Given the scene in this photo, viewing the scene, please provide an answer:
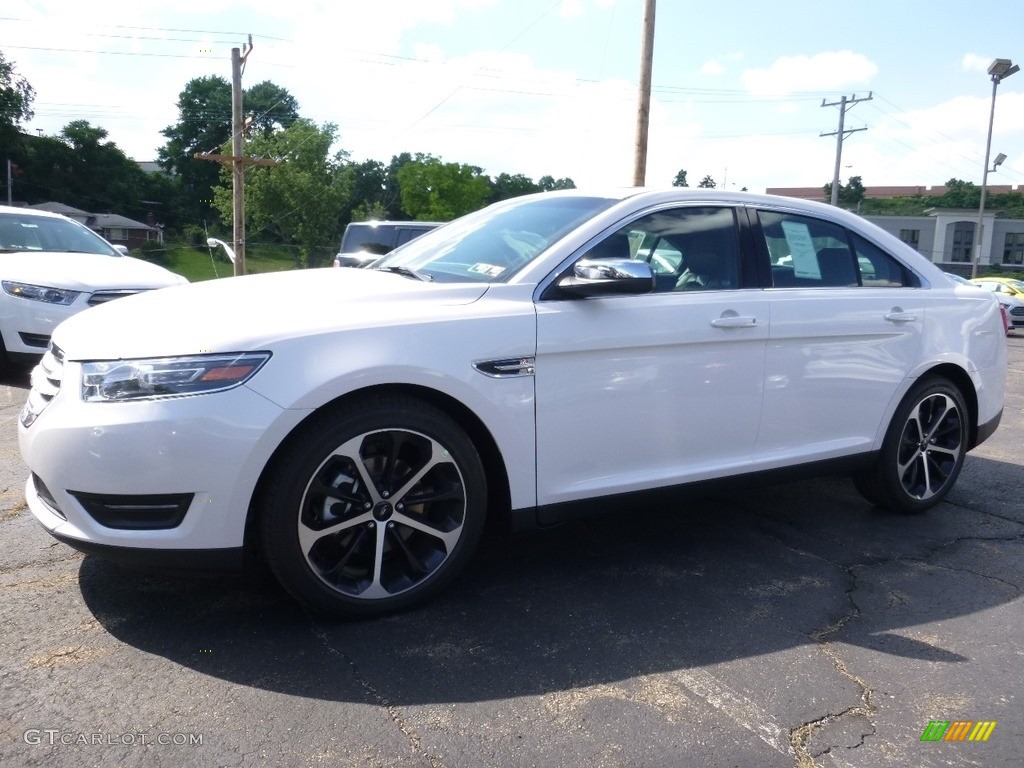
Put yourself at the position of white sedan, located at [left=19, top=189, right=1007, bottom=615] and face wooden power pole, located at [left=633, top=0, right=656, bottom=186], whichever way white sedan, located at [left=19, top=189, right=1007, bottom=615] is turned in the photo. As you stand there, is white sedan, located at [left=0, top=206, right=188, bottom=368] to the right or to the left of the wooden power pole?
left

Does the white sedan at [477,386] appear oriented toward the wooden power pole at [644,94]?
no

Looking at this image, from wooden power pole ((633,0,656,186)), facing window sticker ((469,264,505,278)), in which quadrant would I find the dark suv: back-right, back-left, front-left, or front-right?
front-right

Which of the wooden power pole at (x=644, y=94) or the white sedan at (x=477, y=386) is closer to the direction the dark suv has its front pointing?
the wooden power pole

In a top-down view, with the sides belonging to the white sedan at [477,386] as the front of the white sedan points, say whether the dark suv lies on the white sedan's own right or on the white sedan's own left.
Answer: on the white sedan's own right

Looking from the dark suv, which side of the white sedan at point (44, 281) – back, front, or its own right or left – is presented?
left

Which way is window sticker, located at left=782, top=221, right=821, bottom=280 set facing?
toward the camera

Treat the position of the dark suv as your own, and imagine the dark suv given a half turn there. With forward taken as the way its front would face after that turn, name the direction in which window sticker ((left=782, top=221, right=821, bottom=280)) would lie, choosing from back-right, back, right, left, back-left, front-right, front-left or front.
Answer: left

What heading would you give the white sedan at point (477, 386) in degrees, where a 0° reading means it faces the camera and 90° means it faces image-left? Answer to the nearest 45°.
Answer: approximately 45°

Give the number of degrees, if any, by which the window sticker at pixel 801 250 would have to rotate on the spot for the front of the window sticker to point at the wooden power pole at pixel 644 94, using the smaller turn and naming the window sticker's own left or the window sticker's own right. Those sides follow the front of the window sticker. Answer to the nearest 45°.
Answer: approximately 180°

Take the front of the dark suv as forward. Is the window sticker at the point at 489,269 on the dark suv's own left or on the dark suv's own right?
on the dark suv's own right
